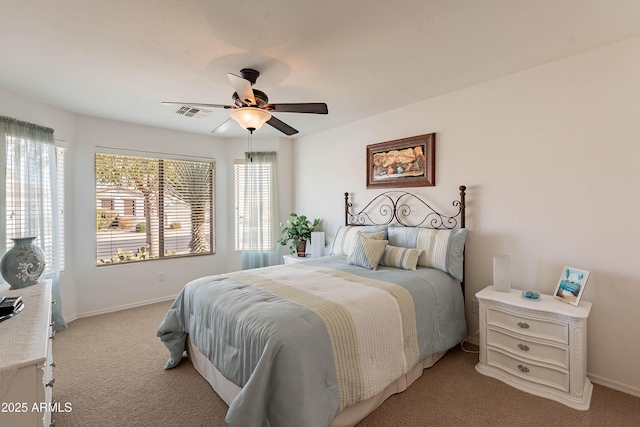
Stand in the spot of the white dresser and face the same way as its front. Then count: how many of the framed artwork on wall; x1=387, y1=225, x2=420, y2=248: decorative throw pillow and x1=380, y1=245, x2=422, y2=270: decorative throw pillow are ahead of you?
3

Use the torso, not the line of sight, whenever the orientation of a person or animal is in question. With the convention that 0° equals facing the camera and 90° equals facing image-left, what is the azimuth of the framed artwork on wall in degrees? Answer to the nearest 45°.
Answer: approximately 45°

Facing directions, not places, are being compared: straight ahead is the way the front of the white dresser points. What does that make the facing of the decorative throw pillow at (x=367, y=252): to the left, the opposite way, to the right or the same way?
the opposite way

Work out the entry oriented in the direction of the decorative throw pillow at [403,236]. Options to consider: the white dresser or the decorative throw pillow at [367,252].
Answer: the white dresser

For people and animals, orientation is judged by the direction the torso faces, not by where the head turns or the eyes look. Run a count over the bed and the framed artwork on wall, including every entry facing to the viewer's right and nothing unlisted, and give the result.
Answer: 0

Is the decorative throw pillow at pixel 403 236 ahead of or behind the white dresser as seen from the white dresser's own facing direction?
ahead

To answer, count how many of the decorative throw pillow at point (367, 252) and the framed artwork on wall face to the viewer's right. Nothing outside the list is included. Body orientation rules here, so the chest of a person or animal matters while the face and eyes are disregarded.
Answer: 0

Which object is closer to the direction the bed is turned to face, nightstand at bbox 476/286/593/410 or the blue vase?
the blue vase

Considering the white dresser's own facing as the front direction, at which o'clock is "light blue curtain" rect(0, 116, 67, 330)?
The light blue curtain is roughly at 9 o'clock from the white dresser.

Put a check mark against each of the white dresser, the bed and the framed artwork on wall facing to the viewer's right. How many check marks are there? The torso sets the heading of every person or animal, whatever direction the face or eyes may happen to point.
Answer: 1

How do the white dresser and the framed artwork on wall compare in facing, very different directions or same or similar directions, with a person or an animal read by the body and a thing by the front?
very different directions

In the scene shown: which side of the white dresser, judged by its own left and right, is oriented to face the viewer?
right
